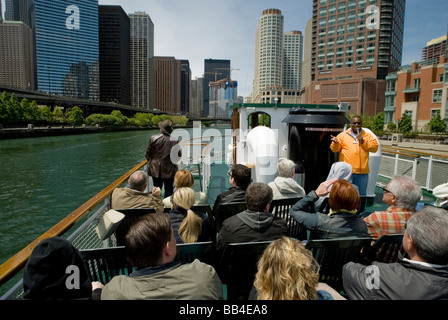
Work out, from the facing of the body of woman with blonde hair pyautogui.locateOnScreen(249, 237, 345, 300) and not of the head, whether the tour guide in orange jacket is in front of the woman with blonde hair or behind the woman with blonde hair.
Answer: in front

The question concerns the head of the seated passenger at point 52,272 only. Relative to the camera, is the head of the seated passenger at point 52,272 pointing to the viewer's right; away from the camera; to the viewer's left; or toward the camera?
away from the camera

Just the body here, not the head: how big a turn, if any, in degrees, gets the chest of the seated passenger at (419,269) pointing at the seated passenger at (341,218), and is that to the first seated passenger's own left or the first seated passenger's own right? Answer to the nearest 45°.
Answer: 0° — they already face them

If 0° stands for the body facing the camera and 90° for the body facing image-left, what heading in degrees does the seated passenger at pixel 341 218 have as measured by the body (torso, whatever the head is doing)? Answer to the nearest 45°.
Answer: approximately 180°

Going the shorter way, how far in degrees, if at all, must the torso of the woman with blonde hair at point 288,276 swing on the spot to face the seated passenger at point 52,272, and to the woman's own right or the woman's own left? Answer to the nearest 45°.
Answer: approximately 90° to the woman's own left

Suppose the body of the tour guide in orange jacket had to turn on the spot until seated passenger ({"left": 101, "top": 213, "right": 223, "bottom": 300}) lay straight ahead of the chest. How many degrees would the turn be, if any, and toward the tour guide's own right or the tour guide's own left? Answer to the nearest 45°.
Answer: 0° — they already face them

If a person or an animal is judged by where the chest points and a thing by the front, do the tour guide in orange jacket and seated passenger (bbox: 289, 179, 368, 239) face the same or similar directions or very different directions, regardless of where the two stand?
very different directions

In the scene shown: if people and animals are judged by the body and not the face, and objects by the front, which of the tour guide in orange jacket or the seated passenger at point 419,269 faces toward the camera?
the tour guide in orange jacket

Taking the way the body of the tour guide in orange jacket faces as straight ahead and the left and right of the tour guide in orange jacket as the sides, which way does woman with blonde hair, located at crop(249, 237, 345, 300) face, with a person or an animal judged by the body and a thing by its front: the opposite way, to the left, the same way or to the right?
the opposite way

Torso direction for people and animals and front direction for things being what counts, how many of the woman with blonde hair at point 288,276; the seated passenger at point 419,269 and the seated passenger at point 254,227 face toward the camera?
0

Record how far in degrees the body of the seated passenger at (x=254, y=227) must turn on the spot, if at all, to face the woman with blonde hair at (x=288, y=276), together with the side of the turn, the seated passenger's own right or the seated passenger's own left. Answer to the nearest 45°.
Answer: approximately 180°

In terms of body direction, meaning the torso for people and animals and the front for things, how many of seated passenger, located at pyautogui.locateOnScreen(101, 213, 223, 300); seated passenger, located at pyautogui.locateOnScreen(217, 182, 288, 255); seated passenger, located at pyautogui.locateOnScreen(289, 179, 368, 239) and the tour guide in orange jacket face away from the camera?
3

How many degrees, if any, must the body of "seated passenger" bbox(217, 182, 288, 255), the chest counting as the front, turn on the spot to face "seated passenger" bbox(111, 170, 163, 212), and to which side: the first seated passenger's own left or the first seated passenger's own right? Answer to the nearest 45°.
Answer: approximately 45° to the first seated passenger's own left

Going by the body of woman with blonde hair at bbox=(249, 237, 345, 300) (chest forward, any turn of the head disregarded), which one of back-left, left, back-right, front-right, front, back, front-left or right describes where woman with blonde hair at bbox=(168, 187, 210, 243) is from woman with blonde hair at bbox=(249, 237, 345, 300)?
front-left

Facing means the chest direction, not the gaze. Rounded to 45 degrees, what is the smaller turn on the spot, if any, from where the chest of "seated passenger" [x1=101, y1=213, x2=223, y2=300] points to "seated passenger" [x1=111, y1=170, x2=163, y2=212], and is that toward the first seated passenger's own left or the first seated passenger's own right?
0° — they already face them

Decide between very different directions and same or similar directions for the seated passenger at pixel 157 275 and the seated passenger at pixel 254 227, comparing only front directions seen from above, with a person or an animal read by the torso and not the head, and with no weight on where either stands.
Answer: same or similar directions

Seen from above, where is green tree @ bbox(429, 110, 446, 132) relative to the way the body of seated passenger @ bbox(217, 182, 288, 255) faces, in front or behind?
in front

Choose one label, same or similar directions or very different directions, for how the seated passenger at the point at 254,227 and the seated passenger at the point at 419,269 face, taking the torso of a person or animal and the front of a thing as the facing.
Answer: same or similar directions

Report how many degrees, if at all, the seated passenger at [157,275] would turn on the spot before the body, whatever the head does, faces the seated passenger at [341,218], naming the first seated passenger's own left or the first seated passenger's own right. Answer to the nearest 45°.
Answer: approximately 45° to the first seated passenger's own right

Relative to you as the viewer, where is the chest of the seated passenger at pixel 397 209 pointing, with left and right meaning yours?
facing away from the viewer and to the left of the viewer

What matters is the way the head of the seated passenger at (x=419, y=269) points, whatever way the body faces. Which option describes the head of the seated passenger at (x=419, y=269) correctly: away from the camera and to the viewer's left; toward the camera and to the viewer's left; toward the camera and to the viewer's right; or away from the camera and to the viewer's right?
away from the camera and to the viewer's left
